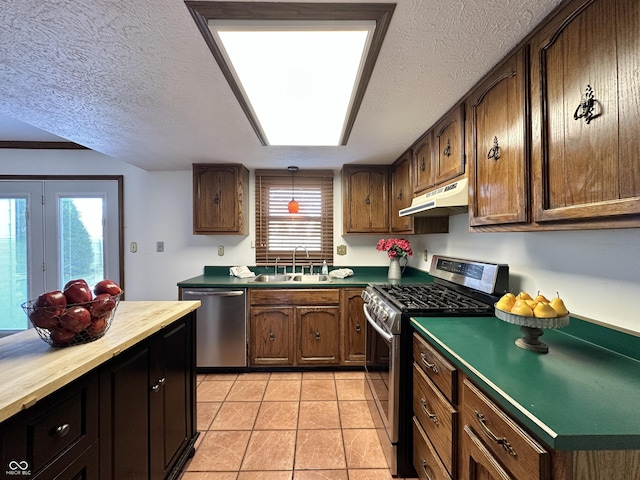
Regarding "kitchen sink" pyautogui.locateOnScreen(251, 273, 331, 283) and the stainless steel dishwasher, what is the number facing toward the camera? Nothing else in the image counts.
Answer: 2

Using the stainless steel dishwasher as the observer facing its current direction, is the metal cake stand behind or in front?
in front

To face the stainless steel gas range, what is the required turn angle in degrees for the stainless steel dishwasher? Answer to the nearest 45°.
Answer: approximately 45° to its left

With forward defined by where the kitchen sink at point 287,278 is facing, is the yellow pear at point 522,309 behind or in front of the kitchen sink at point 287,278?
in front

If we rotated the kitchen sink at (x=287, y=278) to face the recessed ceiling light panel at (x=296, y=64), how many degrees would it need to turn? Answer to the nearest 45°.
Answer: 0° — it already faces it

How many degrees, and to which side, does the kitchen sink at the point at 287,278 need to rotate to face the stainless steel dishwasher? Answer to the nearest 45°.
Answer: approximately 45° to its right

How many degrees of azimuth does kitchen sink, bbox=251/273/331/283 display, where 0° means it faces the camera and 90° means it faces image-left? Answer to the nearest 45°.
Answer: approximately 0°

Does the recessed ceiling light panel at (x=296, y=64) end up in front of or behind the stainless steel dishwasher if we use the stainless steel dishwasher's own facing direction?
in front

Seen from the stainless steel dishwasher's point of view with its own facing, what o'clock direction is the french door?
The french door is roughly at 4 o'clock from the stainless steel dishwasher.

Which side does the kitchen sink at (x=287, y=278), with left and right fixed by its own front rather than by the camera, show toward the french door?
right

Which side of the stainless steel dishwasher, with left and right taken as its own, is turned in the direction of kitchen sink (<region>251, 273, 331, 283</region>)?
left

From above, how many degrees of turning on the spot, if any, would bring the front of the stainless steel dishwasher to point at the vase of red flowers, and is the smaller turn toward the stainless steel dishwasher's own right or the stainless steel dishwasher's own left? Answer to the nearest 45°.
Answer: approximately 90° to the stainless steel dishwasher's own left
